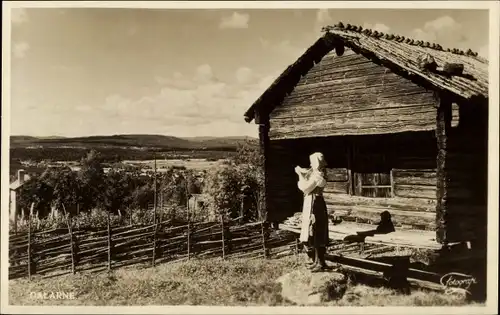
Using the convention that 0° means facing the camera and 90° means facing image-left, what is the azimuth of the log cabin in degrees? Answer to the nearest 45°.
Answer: approximately 45°

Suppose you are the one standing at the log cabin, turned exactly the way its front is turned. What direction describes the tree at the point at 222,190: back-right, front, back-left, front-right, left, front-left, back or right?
front-right
